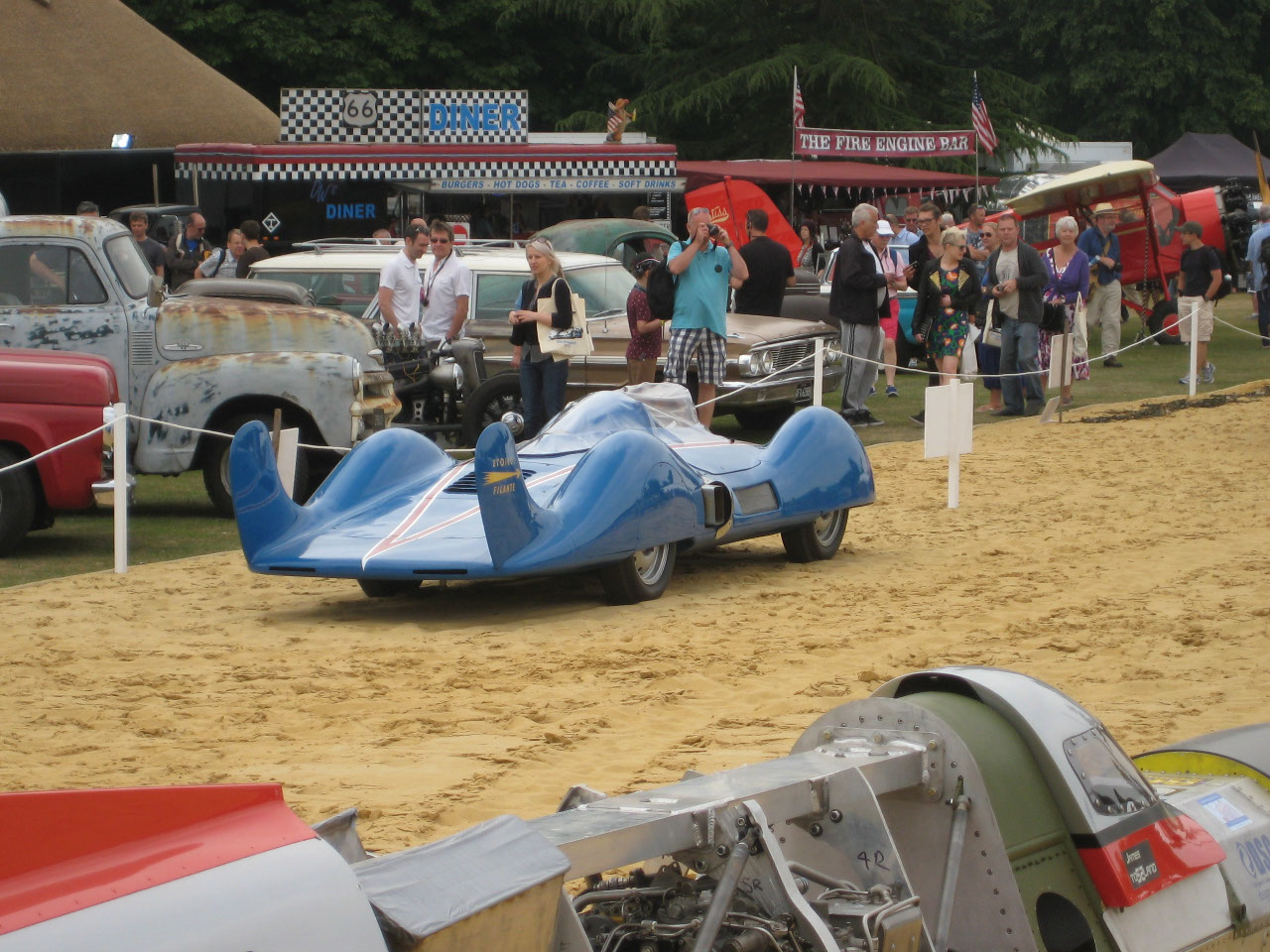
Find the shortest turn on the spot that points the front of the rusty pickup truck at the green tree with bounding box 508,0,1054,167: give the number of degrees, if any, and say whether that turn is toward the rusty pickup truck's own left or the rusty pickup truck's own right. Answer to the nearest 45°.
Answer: approximately 45° to the rusty pickup truck's own left

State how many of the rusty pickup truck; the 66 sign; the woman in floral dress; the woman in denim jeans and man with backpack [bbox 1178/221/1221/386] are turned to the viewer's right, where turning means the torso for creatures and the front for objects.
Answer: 1

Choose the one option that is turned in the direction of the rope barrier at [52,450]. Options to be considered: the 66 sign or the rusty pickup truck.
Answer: the 66 sign

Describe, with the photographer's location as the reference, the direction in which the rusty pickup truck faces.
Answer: facing to the right of the viewer

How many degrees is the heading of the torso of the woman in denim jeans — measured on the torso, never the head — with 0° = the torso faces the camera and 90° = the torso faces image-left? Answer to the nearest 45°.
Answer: approximately 45°

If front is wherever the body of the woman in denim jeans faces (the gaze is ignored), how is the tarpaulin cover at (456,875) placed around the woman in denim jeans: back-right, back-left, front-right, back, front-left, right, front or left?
front-left

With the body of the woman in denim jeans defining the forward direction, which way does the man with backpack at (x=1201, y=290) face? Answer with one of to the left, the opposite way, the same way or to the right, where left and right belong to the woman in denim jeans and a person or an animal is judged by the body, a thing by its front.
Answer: the same way

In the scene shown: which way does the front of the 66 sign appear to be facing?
toward the camera

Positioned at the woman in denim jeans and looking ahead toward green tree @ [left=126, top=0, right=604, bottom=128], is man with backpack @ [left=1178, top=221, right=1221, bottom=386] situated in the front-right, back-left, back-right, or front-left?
front-right

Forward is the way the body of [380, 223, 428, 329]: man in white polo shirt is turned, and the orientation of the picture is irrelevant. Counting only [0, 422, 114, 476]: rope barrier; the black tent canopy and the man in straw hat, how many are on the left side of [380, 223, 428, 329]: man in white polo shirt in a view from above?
2

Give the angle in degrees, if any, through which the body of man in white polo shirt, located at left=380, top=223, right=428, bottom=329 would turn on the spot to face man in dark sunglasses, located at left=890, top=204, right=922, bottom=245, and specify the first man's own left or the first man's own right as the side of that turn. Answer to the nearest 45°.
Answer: approximately 90° to the first man's own left

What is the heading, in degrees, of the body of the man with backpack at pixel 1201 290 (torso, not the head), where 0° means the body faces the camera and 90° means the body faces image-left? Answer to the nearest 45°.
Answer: approximately 45°

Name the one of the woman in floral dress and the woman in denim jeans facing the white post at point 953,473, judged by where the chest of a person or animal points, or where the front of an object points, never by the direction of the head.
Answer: the woman in floral dress

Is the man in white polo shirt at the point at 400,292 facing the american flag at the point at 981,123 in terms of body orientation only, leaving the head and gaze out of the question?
no

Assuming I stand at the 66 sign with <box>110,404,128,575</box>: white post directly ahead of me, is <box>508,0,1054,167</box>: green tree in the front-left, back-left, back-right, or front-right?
back-left

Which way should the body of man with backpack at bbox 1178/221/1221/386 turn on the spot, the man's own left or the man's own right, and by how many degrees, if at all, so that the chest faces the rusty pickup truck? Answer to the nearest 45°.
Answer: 0° — they already face it

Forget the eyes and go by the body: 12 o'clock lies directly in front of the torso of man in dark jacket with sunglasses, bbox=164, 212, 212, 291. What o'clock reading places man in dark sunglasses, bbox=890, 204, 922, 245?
The man in dark sunglasses is roughly at 10 o'clock from the man in dark jacket with sunglasses.

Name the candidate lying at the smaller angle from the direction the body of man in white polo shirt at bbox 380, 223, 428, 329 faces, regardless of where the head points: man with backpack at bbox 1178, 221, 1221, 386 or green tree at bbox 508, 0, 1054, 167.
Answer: the man with backpack

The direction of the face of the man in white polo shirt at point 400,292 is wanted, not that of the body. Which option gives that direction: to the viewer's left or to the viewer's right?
to the viewer's right
